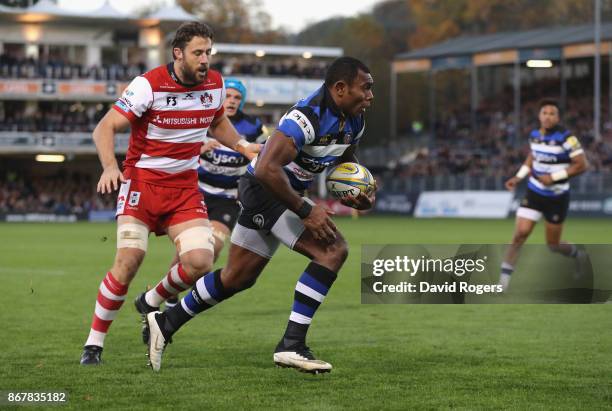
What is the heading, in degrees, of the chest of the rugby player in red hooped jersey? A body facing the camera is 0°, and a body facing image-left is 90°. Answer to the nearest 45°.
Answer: approximately 315°

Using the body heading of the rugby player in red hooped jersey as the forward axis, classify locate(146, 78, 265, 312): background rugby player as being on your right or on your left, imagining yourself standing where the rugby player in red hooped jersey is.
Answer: on your left

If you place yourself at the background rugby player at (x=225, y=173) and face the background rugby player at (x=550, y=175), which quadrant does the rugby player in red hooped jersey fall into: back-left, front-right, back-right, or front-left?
back-right

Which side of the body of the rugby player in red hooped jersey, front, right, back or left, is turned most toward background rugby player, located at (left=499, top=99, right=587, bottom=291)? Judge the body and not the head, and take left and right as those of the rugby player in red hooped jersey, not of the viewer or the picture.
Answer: left

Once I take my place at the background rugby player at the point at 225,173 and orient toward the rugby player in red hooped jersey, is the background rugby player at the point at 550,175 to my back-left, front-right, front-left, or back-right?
back-left

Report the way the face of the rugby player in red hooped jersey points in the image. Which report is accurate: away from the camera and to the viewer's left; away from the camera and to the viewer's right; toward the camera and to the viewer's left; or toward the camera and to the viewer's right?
toward the camera and to the viewer's right
